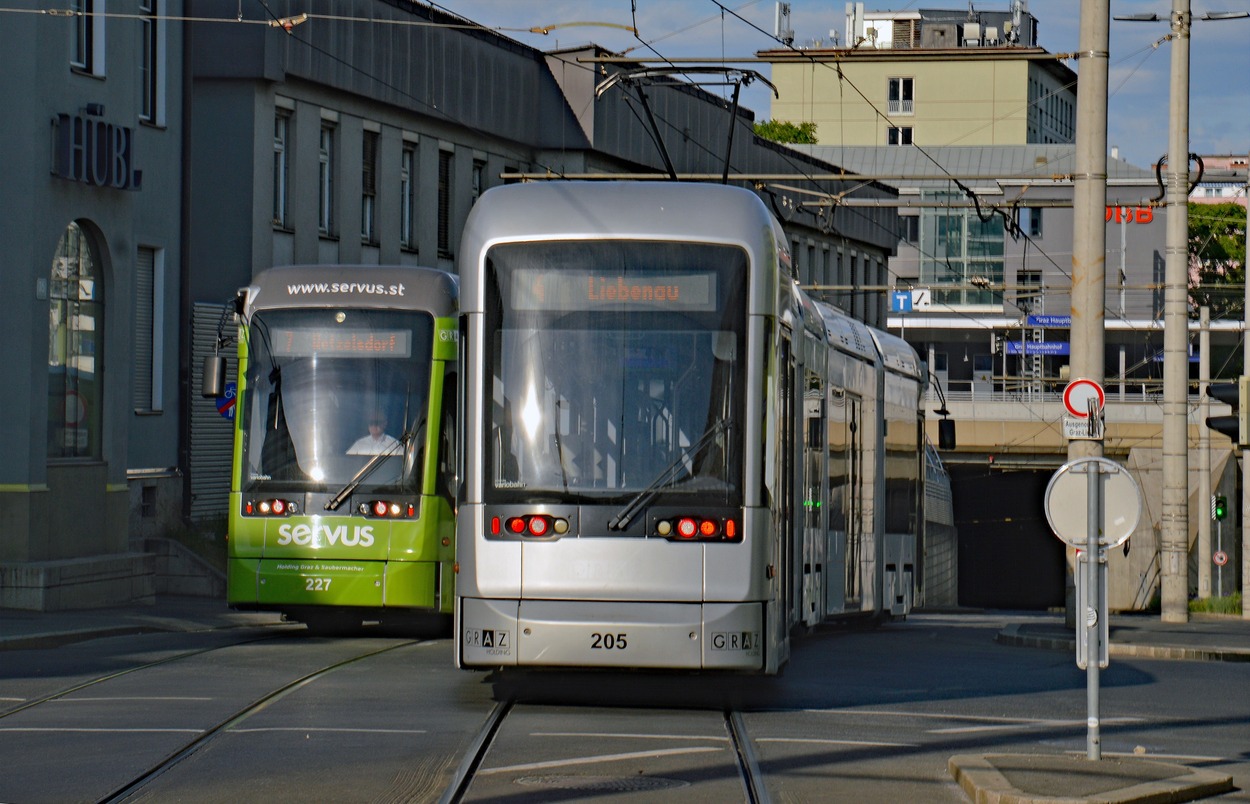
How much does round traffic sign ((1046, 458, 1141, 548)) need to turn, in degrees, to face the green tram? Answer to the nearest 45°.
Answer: approximately 45° to its left

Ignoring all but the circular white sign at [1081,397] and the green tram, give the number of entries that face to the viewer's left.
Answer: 0

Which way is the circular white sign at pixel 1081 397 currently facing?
toward the camera

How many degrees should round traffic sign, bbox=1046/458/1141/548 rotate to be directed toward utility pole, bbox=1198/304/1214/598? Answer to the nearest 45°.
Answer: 0° — it already faces it

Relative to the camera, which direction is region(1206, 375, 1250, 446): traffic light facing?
to the viewer's left

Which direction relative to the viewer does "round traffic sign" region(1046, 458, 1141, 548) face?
away from the camera

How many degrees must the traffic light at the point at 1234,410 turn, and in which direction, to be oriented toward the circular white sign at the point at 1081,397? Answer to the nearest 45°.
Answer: approximately 90° to its left

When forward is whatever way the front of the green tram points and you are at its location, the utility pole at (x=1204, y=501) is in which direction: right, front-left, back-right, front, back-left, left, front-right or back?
back-left

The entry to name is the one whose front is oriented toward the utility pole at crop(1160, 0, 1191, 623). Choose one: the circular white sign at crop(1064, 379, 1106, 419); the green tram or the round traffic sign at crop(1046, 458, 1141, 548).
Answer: the round traffic sign

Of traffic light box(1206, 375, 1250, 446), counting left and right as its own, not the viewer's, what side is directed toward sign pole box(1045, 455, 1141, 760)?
left

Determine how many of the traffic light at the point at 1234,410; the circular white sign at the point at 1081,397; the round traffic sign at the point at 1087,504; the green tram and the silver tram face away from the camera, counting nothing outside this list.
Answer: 2

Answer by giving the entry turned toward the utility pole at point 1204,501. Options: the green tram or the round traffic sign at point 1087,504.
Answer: the round traffic sign

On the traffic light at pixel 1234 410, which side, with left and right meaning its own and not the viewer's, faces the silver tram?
front
